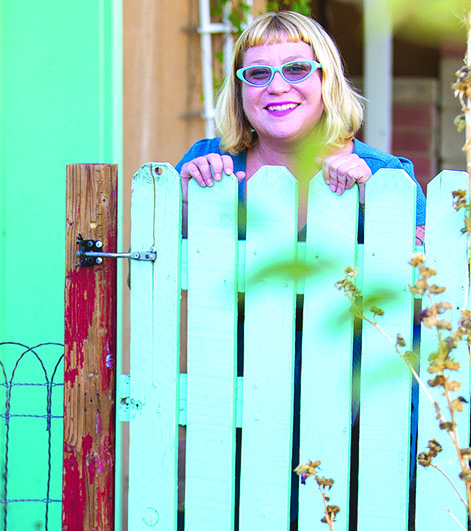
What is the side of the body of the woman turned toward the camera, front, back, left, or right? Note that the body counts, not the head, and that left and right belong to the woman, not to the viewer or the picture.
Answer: front
